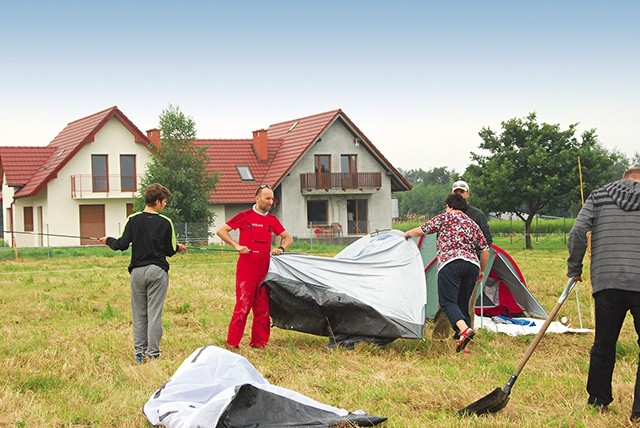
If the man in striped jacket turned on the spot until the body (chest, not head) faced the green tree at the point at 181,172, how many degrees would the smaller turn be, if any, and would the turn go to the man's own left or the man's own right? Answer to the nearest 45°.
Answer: approximately 45° to the man's own left

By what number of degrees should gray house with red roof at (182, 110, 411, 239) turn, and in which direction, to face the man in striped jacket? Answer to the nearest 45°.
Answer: approximately 45° to its right

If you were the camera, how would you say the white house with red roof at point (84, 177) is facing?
facing the viewer and to the right of the viewer

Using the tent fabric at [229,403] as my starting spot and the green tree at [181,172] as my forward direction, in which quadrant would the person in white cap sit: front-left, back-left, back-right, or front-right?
front-right

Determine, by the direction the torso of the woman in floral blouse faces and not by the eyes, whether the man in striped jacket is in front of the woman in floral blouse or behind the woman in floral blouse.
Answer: behind

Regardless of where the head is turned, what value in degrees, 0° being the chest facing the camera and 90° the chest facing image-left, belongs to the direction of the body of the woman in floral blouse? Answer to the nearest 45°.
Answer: approximately 135°

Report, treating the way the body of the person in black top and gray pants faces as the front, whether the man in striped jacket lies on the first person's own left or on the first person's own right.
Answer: on the first person's own right

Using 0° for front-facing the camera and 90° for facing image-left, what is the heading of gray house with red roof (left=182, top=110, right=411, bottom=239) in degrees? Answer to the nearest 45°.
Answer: approximately 315°

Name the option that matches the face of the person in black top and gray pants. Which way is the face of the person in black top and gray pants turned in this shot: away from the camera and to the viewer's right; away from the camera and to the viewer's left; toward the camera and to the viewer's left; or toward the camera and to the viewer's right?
away from the camera and to the viewer's right

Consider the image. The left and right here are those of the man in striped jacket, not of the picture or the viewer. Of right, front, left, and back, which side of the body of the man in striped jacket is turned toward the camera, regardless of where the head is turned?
back

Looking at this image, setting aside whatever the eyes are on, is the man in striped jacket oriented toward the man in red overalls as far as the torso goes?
no
